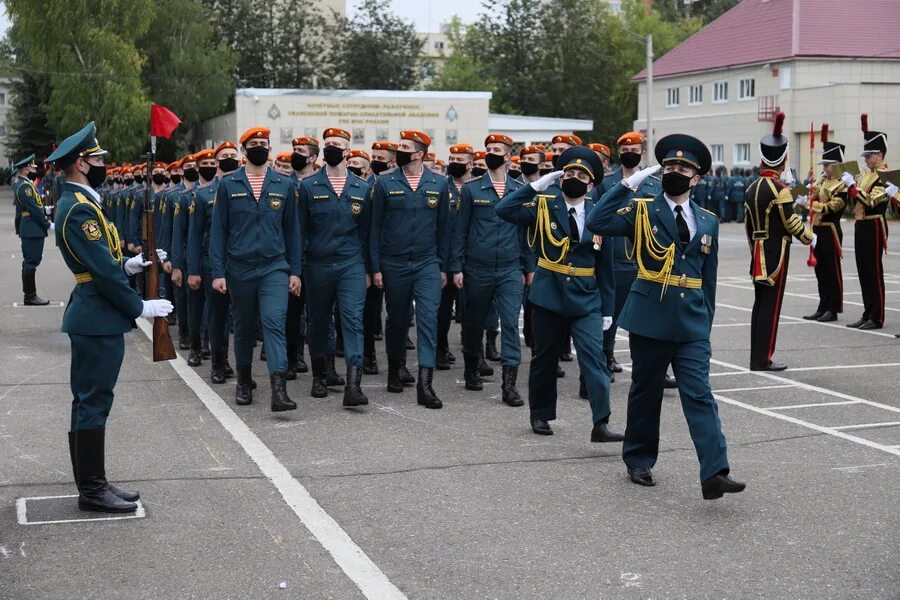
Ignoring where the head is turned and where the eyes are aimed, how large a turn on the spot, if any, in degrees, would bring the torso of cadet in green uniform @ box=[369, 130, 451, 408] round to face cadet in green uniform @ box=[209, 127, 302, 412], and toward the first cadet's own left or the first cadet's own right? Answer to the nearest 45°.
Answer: approximately 90° to the first cadet's own right

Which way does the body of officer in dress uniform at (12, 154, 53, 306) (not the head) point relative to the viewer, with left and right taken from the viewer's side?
facing to the right of the viewer

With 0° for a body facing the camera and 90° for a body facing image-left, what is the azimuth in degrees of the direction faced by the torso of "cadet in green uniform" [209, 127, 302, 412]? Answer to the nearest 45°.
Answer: approximately 0°

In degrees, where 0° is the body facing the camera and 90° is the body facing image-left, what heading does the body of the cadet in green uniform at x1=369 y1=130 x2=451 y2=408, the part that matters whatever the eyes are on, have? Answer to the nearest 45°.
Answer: approximately 0°

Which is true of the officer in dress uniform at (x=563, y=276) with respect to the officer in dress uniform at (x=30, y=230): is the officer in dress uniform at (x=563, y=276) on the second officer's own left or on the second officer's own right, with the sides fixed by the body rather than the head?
on the second officer's own right

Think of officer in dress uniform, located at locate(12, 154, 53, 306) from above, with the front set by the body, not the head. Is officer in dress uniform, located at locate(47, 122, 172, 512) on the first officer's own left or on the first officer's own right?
on the first officer's own right

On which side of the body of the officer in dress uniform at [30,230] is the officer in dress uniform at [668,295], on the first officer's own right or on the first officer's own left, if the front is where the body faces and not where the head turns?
on the first officer's own right

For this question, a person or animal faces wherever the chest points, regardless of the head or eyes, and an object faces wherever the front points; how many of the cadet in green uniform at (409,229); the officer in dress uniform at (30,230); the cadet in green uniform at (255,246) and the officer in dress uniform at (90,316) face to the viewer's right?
2

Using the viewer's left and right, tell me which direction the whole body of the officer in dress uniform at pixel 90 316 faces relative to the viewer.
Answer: facing to the right of the viewer

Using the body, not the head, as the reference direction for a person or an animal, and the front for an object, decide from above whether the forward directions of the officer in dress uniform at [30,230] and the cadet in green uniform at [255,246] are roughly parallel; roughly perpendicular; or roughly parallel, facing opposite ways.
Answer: roughly perpendicular

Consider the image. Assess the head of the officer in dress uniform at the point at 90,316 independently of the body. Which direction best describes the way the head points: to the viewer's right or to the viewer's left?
to the viewer's right
